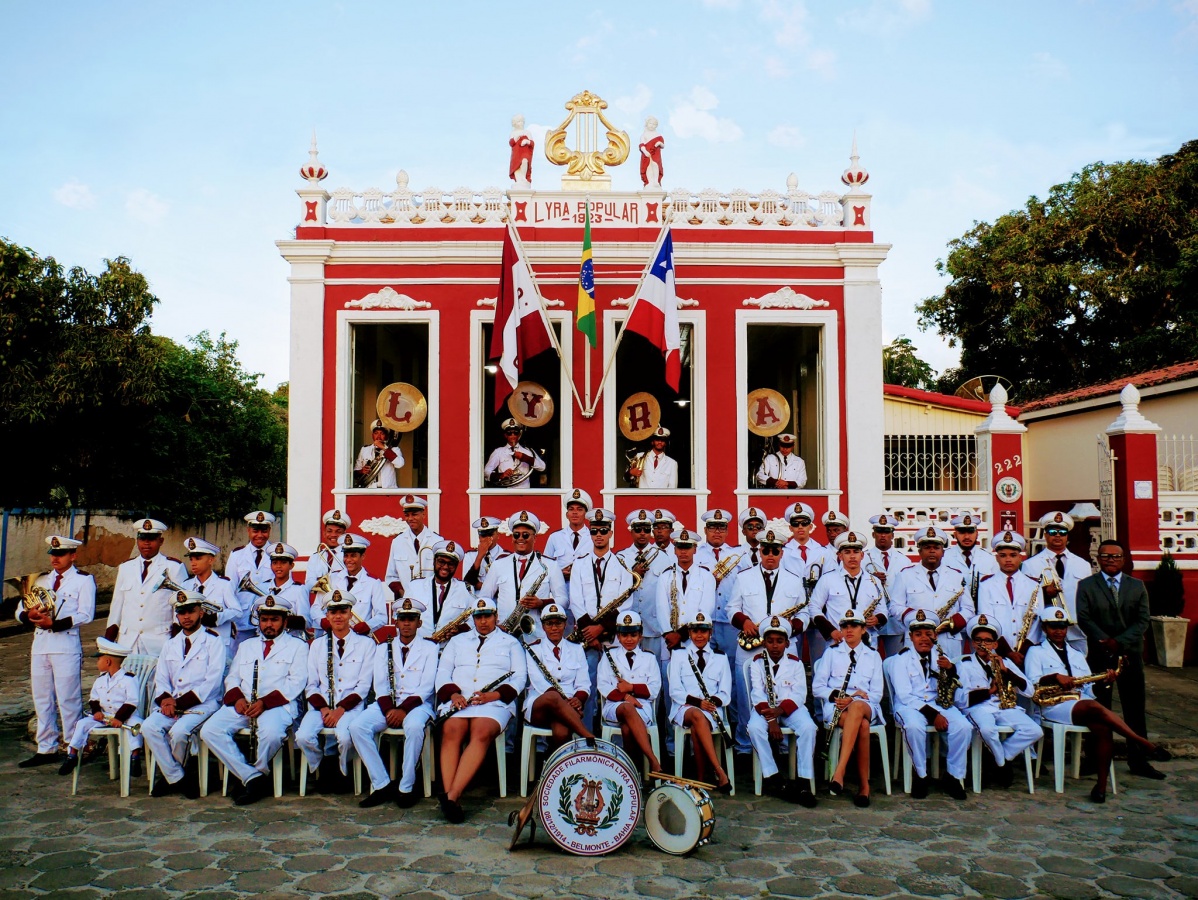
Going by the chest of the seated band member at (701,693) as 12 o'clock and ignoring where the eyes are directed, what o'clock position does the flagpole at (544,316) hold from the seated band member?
The flagpole is roughly at 5 o'clock from the seated band member.

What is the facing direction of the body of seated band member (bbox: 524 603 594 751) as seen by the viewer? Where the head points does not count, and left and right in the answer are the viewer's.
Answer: facing the viewer

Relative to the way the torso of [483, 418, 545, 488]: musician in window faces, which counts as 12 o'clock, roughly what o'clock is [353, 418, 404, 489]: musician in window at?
[353, 418, 404, 489]: musician in window is roughly at 3 o'clock from [483, 418, 545, 488]: musician in window.

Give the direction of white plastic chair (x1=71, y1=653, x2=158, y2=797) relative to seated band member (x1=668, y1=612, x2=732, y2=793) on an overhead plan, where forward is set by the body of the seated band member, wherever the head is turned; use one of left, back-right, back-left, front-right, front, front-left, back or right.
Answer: right

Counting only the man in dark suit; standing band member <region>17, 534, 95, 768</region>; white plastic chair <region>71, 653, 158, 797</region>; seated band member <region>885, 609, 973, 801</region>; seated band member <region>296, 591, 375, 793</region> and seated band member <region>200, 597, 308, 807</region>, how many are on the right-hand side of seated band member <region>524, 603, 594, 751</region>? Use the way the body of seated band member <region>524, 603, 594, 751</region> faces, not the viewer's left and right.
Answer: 4

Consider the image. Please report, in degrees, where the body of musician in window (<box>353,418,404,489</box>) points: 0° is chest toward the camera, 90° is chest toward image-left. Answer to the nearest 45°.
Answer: approximately 0°

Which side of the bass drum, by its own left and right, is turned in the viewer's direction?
front

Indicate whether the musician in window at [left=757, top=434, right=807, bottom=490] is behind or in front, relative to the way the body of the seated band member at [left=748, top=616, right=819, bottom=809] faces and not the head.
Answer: behind

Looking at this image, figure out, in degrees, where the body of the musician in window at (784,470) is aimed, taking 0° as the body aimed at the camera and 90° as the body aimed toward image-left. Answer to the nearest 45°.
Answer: approximately 0°
